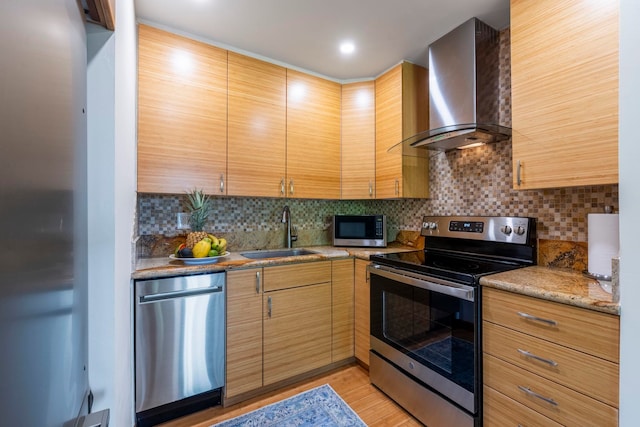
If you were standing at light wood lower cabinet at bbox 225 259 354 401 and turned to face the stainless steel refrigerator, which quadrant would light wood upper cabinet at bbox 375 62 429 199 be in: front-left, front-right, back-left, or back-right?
back-left

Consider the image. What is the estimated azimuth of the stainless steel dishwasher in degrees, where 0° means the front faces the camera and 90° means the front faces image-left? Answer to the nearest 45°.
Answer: approximately 315°

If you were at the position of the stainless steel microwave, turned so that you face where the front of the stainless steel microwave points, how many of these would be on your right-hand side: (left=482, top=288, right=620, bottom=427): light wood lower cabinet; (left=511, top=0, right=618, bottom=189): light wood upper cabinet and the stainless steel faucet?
1

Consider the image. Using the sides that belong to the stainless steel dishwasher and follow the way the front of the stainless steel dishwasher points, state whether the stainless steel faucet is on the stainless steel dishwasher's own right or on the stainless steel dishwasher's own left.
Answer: on the stainless steel dishwasher's own left

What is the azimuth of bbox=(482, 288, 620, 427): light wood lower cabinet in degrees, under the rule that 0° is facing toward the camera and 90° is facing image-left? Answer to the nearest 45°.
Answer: approximately 45°

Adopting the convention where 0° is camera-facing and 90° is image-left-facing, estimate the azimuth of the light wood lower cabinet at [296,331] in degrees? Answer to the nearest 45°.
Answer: approximately 315°

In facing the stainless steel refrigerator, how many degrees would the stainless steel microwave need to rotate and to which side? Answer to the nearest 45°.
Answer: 0° — it already faces it

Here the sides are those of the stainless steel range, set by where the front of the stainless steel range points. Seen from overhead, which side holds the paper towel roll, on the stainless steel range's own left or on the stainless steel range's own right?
on the stainless steel range's own left
